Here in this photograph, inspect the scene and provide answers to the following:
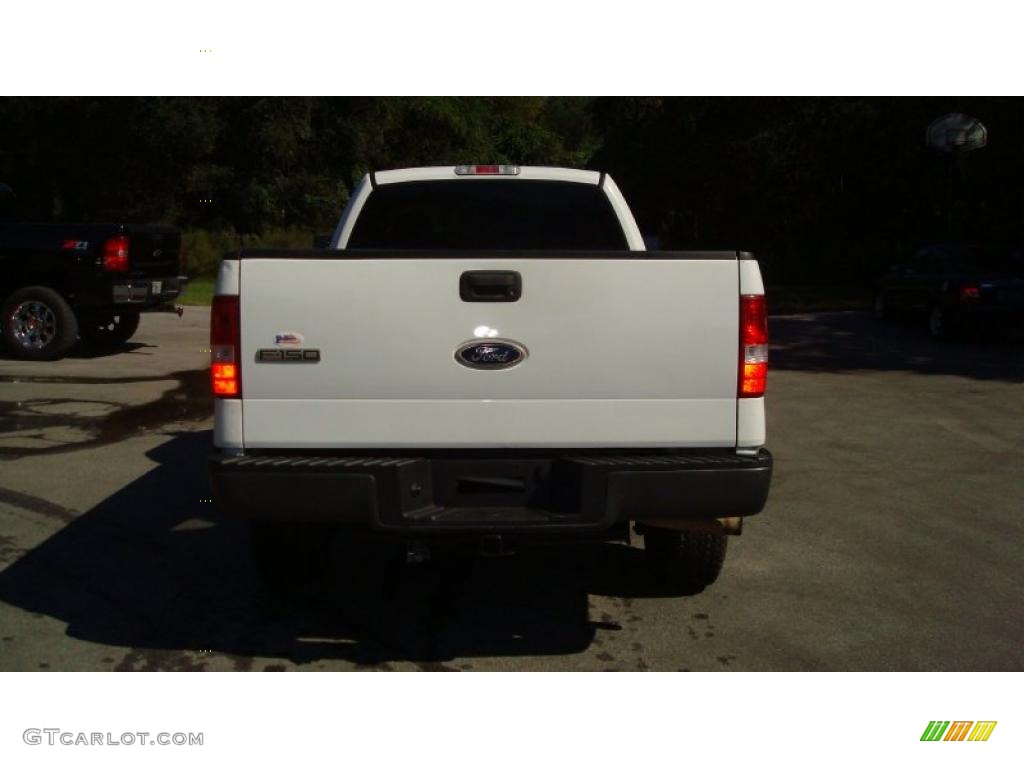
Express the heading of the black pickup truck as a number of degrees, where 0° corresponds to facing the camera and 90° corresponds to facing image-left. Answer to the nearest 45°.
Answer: approximately 135°

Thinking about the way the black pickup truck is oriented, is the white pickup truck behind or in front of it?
behind

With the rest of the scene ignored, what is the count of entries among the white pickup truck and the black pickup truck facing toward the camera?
0

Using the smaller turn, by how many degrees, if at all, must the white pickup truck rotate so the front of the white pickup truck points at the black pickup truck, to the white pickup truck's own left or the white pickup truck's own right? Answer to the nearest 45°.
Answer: approximately 45° to the white pickup truck's own left

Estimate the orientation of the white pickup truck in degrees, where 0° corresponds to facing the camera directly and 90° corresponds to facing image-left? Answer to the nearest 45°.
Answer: approximately 180°
